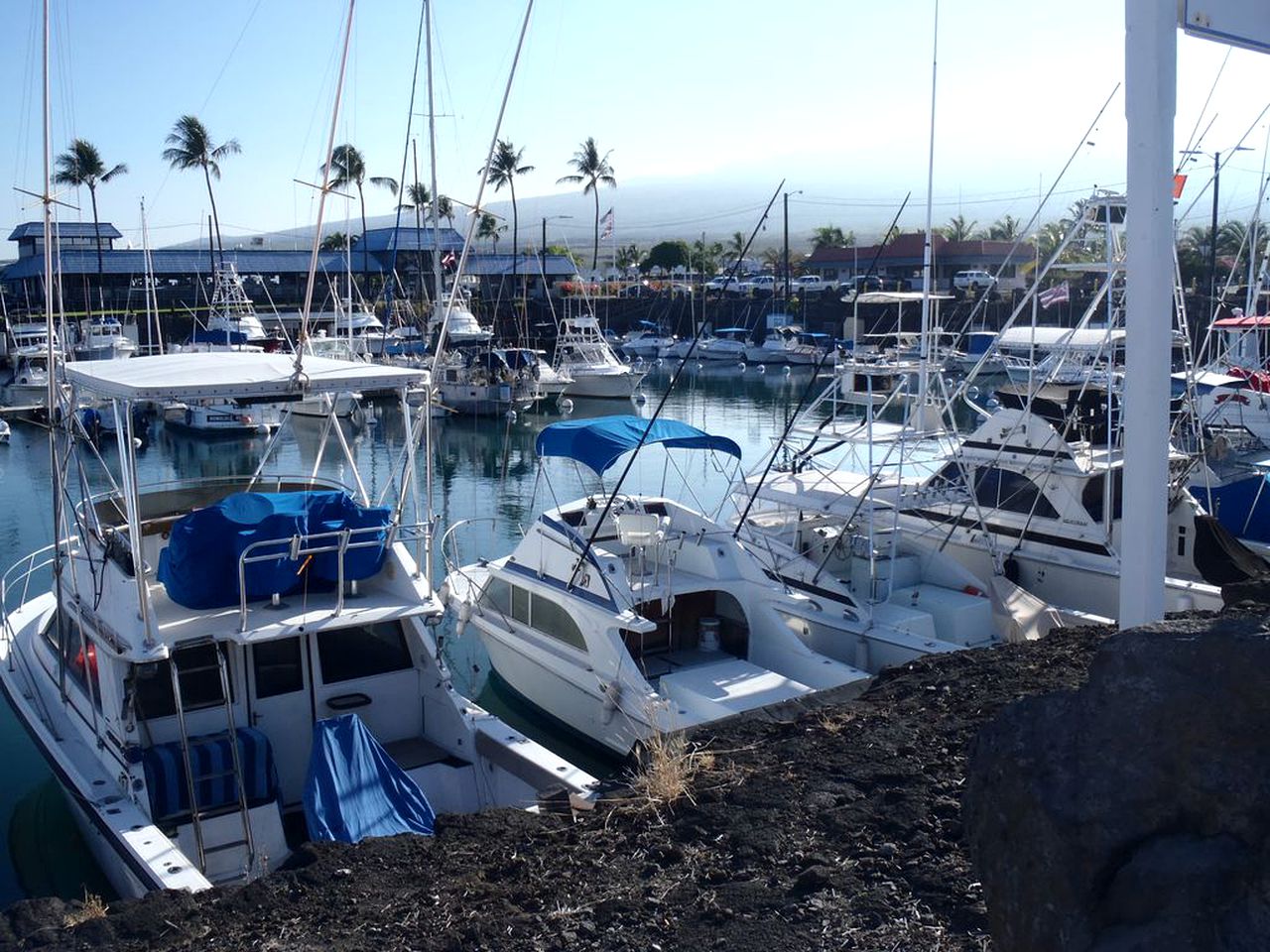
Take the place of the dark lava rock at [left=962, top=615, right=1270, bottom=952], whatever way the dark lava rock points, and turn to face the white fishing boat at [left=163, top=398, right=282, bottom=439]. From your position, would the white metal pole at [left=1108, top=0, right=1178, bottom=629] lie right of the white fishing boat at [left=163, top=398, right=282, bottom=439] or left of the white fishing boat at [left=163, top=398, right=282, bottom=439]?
right

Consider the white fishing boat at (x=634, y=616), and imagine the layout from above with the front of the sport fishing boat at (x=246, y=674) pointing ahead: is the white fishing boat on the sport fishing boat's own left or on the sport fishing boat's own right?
on the sport fishing boat's own right

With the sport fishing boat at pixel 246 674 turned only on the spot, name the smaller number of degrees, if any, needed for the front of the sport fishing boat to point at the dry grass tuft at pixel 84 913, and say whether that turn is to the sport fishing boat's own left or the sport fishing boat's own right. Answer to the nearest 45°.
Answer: approximately 135° to the sport fishing boat's own left

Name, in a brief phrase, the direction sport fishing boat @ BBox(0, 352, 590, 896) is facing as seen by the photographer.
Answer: facing away from the viewer and to the left of the viewer

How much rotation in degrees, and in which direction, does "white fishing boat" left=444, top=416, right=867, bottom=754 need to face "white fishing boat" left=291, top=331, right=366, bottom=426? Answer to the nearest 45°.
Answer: approximately 45° to its right

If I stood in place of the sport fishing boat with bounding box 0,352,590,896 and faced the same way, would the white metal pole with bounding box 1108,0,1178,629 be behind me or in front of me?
behind

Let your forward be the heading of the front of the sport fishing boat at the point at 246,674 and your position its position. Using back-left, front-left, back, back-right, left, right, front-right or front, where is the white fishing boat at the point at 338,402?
front-right

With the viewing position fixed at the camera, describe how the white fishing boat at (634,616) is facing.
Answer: facing away from the viewer and to the left of the viewer

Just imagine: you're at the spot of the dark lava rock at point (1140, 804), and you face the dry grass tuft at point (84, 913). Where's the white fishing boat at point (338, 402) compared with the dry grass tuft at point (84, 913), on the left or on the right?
right

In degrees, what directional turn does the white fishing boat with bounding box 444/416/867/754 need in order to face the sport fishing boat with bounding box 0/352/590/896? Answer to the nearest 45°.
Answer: approximately 90° to its left

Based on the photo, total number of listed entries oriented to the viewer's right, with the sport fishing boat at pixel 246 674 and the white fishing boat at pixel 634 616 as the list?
0

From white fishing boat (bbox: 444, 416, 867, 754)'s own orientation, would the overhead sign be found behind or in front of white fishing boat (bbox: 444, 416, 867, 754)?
behind
